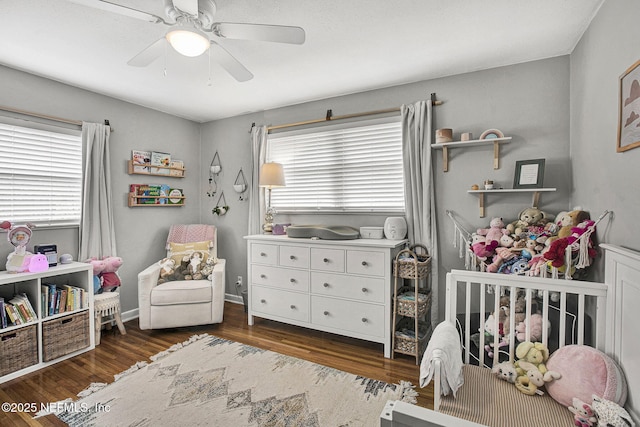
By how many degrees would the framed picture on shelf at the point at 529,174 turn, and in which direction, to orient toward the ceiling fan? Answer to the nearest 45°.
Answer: approximately 45° to its right

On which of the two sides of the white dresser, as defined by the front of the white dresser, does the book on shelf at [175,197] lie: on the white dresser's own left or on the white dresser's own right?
on the white dresser's own right

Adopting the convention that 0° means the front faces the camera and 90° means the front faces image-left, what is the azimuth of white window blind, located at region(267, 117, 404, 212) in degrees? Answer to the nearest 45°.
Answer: approximately 45°

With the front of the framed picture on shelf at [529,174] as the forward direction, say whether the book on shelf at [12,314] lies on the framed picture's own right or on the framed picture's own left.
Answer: on the framed picture's own right

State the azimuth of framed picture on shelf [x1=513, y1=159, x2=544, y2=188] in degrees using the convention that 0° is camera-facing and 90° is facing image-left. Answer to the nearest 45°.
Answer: approximately 0°

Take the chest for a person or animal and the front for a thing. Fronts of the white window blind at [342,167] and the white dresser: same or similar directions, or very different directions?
same or similar directions

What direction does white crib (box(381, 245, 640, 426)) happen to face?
to the viewer's left

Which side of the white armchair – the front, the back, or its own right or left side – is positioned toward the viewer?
front

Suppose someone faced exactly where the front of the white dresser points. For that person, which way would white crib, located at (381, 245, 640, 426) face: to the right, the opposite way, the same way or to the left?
to the right

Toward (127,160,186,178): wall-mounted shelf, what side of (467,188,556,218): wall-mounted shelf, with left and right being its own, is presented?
right

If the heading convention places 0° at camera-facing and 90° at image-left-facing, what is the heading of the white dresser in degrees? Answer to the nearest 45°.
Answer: approximately 45°

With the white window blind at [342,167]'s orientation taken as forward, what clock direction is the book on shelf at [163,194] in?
The book on shelf is roughly at 2 o'clock from the white window blind.

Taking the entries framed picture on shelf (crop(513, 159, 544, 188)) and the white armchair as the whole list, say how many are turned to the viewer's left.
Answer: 0
